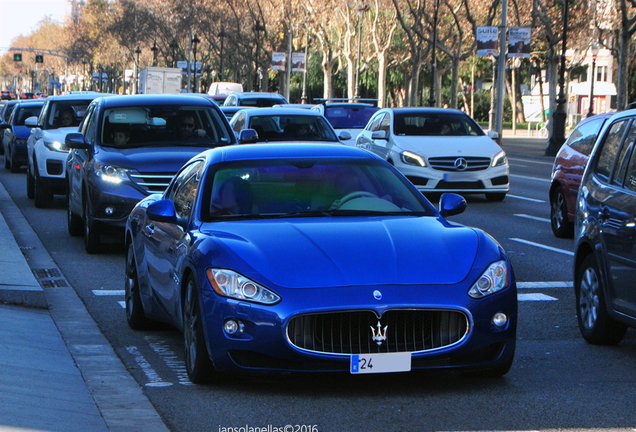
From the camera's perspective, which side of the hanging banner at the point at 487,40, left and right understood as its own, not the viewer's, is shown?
front

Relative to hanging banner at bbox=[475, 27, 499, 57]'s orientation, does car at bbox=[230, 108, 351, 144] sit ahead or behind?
ahead

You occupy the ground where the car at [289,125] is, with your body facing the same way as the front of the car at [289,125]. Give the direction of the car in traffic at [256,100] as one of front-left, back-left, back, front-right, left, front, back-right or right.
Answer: back-left

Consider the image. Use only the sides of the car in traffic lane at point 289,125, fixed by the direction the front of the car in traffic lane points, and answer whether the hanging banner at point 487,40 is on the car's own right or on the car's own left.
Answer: on the car's own left

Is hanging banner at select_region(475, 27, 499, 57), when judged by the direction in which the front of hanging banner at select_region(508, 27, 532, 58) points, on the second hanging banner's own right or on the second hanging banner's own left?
on the second hanging banner's own right

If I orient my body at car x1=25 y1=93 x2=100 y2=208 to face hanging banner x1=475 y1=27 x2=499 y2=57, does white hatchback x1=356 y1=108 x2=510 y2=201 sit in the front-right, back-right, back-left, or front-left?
front-right

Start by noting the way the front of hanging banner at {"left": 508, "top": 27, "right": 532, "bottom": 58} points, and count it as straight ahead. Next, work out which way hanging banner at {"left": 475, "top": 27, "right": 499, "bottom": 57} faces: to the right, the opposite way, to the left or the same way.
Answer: the same way

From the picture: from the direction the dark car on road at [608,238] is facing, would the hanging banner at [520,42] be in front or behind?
behind

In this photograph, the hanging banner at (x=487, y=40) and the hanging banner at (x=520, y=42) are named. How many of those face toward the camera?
2

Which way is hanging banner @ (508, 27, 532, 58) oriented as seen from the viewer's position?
toward the camera

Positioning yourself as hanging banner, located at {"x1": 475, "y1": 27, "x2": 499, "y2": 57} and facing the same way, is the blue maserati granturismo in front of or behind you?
in front

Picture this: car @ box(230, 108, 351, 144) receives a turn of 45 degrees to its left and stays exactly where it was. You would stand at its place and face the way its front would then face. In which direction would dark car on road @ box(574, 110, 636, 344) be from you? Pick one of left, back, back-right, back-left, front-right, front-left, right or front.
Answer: right

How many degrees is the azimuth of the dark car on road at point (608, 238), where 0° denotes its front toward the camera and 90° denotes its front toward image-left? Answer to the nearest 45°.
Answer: approximately 315°

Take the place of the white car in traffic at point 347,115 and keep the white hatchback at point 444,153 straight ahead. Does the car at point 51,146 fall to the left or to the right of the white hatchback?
right

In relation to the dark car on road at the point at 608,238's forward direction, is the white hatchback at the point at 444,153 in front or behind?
behind

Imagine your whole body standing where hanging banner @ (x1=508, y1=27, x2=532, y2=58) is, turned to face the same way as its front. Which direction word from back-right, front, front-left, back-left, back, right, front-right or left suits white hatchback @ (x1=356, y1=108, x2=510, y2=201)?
front

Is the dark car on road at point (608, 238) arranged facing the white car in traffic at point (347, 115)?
no

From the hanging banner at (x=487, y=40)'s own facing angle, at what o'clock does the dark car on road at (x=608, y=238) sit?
The dark car on road is roughly at 12 o'clock from the hanging banner.
